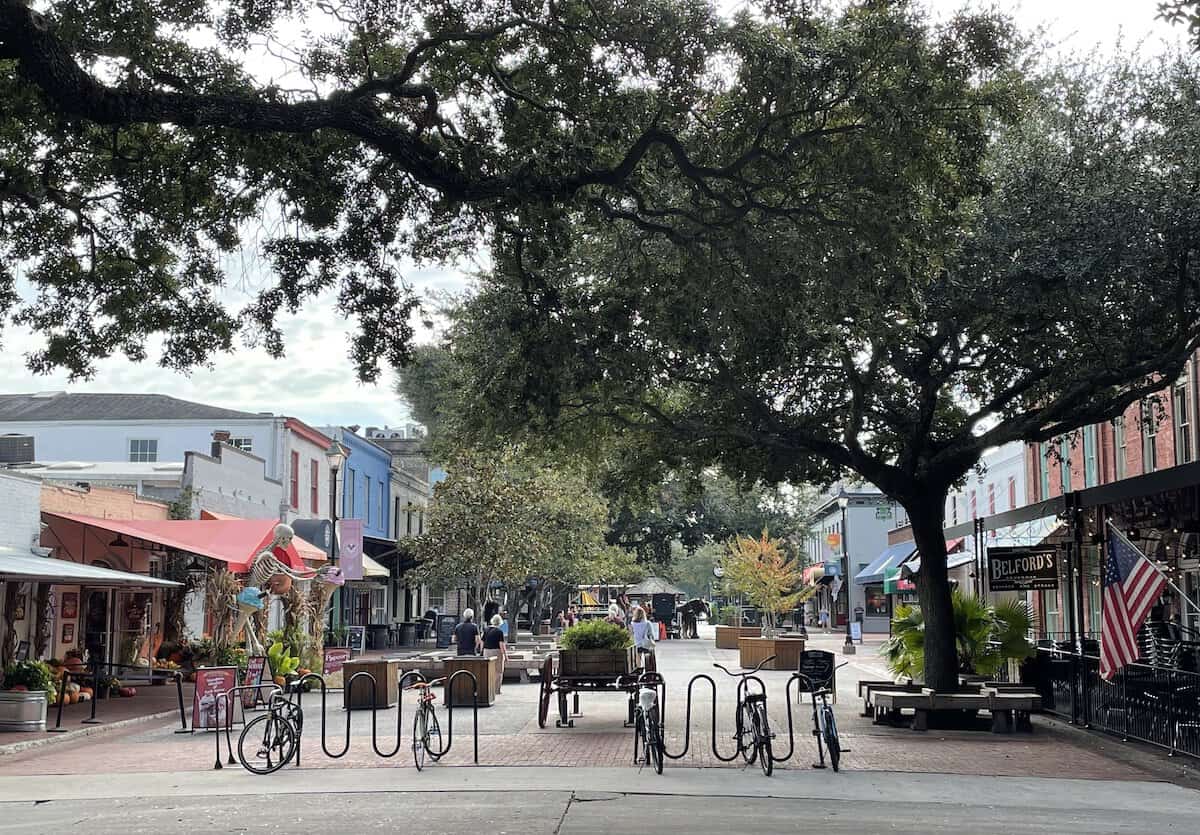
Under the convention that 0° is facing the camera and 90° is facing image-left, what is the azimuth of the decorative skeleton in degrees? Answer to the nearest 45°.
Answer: approximately 270°

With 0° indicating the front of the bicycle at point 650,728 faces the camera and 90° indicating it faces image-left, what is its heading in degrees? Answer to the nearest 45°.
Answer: approximately 180°

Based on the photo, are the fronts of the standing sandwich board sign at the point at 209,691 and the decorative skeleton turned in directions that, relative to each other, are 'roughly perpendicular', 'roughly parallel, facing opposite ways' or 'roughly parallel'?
roughly perpendicular

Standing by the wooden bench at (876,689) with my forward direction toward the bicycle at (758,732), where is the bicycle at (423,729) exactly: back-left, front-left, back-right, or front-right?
front-right

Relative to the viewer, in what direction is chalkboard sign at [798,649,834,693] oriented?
toward the camera

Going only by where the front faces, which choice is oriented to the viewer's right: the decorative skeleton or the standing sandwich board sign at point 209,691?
the decorative skeleton

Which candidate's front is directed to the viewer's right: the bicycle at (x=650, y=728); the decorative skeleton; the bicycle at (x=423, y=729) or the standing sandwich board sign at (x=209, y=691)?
the decorative skeleton

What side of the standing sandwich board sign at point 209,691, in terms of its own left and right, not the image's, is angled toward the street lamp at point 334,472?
back

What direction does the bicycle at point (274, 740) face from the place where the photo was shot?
facing the viewer and to the left of the viewer
